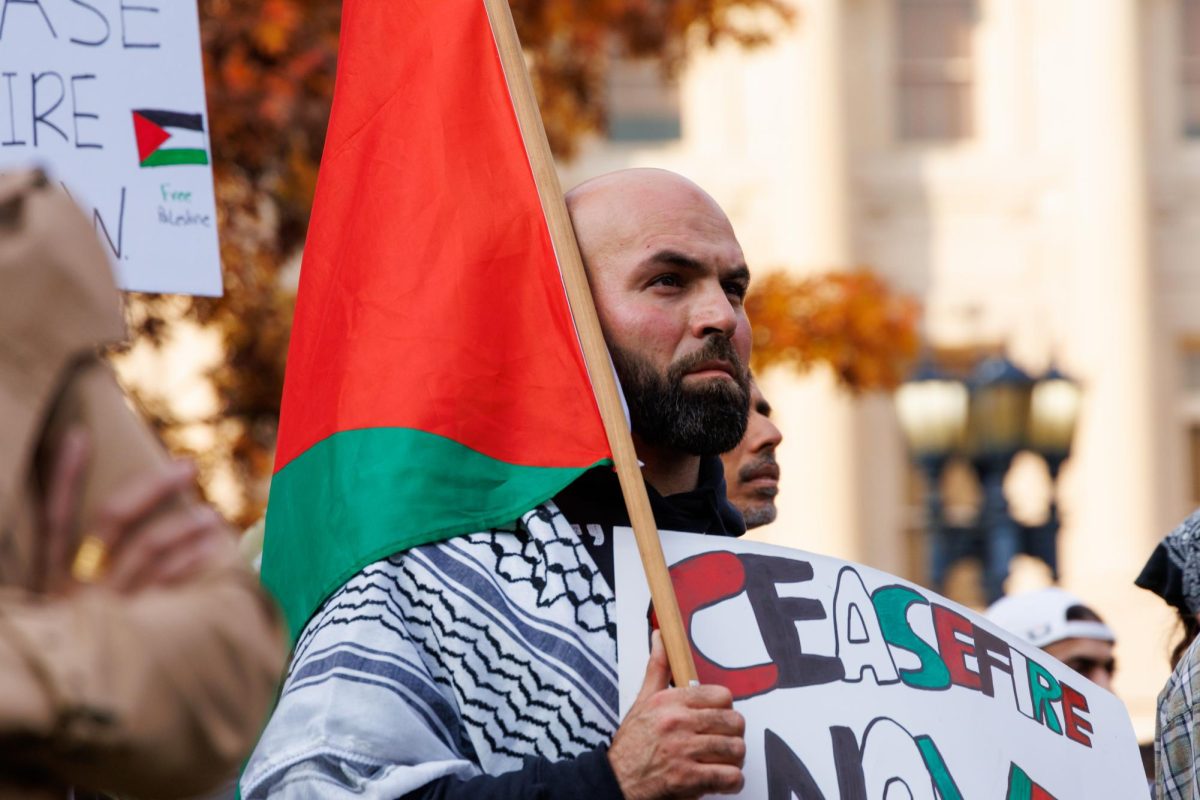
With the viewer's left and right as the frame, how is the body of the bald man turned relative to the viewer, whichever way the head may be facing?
facing the viewer and to the right of the viewer

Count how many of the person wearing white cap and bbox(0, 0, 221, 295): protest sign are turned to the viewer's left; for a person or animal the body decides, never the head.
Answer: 0

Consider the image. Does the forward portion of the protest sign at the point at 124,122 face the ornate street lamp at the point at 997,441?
no

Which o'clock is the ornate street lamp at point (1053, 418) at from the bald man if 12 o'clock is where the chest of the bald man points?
The ornate street lamp is roughly at 8 o'clock from the bald man.

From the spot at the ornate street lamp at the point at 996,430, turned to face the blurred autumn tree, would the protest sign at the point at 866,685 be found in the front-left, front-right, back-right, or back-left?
front-left

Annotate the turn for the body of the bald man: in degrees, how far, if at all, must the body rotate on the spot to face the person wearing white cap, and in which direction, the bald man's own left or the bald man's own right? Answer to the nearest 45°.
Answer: approximately 90° to the bald man's own left

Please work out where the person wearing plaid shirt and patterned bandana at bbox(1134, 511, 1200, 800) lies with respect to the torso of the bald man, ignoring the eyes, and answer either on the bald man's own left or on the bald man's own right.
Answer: on the bald man's own left

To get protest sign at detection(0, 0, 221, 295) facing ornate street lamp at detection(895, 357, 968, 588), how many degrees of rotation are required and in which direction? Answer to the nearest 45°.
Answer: approximately 135° to its left

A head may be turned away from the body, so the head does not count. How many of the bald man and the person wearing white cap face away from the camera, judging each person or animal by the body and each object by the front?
0

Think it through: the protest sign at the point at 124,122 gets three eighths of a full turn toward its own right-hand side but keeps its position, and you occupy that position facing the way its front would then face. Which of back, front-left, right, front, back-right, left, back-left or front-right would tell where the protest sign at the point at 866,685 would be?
back

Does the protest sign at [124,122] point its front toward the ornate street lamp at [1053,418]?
no

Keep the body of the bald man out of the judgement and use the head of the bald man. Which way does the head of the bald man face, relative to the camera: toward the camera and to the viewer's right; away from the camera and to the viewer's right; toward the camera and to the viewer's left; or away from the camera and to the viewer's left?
toward the camera and to the viewer's right

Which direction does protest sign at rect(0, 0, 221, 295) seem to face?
toward the camera

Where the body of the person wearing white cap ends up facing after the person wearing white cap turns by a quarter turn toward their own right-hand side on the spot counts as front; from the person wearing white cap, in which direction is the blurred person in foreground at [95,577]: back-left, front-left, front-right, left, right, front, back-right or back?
front-left
